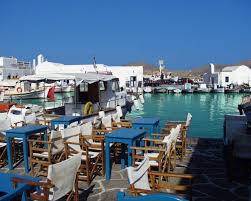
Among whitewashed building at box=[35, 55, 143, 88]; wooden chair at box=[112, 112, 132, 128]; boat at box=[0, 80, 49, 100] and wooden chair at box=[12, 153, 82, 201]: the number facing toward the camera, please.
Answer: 1

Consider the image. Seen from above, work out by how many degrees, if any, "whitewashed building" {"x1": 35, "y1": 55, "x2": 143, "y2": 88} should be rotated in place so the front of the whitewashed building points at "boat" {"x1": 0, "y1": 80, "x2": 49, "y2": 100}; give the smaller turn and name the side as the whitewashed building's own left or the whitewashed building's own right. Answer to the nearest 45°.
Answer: approximately 90° to the whitewashed building's own right

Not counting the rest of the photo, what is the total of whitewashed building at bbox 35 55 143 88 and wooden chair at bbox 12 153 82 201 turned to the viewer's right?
0

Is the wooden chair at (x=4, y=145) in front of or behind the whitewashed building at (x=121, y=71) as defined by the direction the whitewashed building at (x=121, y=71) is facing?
in front

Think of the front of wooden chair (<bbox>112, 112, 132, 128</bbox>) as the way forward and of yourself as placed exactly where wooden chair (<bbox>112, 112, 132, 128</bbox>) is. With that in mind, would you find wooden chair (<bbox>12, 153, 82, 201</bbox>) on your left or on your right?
on your right

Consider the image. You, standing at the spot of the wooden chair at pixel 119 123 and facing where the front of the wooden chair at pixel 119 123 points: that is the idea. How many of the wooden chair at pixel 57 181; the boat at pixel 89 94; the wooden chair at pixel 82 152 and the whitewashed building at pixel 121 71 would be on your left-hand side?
2

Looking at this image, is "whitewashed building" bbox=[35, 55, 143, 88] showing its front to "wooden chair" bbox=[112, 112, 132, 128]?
yes

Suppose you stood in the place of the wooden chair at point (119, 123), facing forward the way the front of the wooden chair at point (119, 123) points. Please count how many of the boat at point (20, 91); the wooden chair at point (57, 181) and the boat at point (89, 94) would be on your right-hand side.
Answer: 1

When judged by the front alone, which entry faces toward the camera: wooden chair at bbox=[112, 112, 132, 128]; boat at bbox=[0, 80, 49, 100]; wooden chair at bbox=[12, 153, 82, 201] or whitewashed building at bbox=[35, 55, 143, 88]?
the whitewashed building

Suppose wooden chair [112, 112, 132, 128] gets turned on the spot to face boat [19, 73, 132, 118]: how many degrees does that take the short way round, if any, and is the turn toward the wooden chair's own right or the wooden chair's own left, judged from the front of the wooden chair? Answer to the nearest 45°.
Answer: approximately 90° to the wooden chair's own left
